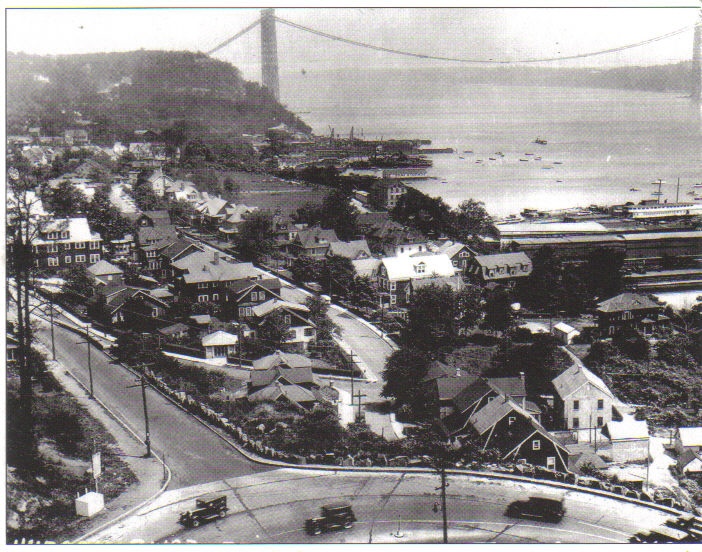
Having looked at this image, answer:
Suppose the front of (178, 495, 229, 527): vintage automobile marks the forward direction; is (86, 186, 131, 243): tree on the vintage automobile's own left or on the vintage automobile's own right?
on the vintage automobile's own right

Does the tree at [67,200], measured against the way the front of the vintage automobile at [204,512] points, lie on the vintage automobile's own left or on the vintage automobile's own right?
on the vintage automobile's own right

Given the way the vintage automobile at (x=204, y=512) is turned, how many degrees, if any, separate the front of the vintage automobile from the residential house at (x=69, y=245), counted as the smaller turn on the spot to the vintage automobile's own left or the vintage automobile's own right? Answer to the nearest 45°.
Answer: approximately 135° to the vintage automobile's own right

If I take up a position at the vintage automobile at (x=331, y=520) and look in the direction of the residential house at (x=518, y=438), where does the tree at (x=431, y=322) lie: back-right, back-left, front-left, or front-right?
front-left

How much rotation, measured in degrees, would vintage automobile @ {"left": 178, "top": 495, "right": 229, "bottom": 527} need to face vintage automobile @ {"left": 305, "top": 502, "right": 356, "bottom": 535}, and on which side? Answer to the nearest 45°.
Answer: approximately 135° to its left

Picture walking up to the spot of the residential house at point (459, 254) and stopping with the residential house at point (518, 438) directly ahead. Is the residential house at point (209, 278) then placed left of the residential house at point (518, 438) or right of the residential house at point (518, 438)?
right

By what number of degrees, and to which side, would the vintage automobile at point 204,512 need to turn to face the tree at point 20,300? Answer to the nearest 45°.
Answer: approximately 90° to its right

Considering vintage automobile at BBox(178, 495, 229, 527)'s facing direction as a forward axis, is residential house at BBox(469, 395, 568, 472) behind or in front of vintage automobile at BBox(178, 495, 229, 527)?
behind

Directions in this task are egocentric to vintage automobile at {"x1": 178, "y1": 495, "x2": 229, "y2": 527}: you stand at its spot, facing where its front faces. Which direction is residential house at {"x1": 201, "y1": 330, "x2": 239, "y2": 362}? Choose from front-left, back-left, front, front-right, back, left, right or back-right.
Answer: back-right

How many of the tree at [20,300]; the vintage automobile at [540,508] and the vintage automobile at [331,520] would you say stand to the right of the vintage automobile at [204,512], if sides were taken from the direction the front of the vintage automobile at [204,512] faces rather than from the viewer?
1

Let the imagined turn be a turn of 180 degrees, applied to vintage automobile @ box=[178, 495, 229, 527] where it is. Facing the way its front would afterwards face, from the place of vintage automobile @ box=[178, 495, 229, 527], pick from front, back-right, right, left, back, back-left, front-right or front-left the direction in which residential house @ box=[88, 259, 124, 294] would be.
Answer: front-left

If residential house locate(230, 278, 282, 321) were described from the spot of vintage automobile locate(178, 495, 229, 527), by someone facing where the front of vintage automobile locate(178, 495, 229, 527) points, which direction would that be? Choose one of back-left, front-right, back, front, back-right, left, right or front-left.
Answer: back-right

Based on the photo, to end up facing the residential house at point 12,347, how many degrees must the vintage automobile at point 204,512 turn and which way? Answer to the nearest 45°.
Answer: approximately 90° to its right
